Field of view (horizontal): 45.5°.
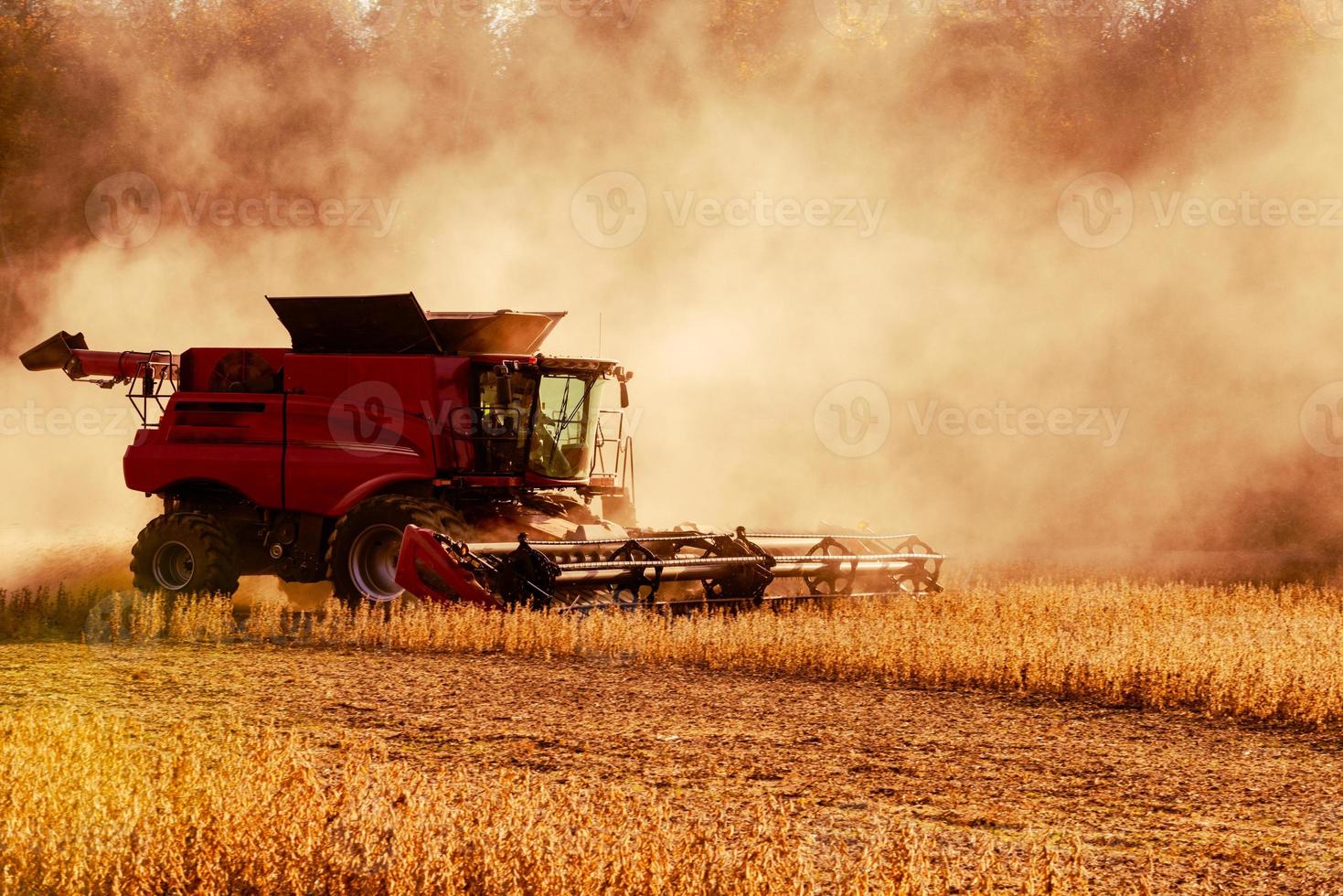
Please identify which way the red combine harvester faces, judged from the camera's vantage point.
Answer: facing the viewer and to the right of the viewer
